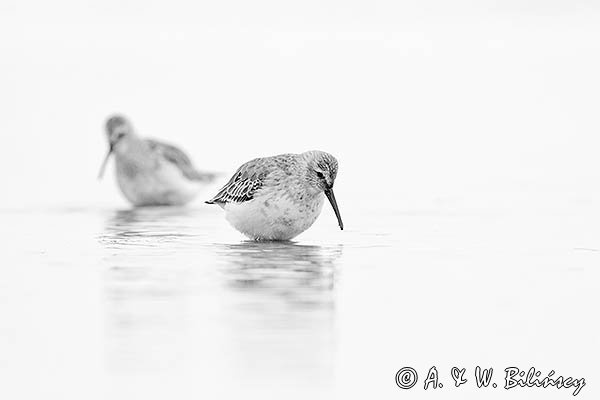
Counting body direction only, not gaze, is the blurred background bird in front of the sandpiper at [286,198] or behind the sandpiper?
behind

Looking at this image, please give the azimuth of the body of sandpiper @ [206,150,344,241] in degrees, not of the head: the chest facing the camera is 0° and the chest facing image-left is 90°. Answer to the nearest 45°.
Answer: approximately 315°
